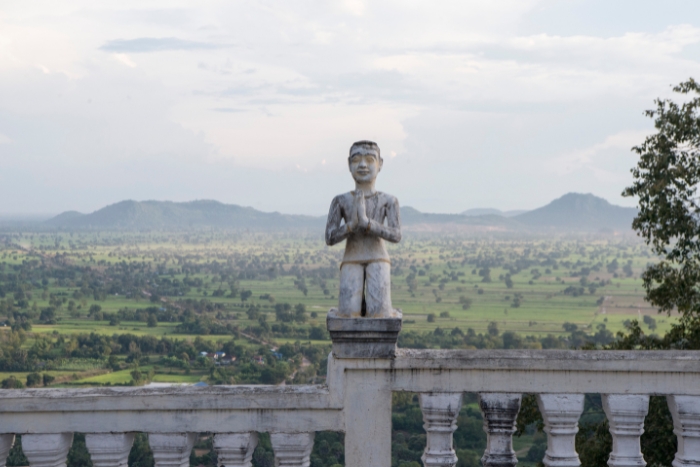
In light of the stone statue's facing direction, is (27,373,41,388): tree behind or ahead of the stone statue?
behind

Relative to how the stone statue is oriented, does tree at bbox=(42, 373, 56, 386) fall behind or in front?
behind

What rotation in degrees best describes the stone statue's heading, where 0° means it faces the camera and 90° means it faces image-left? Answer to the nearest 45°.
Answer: approximately 0°

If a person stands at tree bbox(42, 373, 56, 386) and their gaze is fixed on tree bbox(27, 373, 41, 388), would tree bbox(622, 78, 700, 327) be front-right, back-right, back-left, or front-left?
back-left

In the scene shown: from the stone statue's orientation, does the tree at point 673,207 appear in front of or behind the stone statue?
behind
